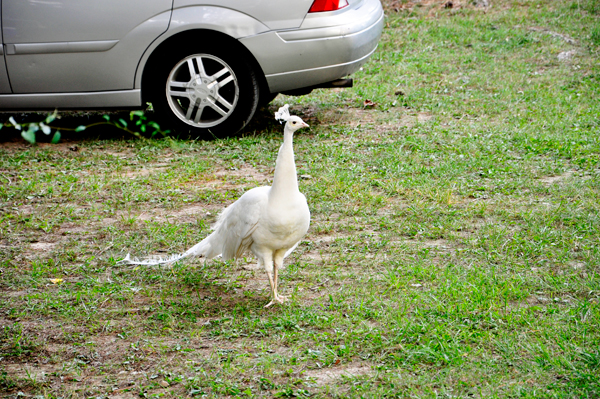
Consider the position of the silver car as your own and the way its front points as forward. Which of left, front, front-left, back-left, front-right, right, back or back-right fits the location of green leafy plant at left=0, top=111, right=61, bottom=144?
left

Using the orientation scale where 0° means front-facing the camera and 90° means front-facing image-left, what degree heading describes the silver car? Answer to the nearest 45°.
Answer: approximately 90°
